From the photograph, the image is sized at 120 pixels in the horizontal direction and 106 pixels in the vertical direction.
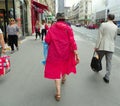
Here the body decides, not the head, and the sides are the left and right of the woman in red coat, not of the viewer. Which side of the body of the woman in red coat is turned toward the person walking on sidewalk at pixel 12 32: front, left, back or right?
front

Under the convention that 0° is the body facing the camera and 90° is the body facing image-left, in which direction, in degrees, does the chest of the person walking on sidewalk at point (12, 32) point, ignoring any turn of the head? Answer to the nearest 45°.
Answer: approximately 0°

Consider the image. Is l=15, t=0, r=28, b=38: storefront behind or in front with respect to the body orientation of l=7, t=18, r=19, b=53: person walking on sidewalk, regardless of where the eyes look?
behind

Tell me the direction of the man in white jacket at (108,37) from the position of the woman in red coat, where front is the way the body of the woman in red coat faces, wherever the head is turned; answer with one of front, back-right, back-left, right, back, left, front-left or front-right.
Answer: front-right

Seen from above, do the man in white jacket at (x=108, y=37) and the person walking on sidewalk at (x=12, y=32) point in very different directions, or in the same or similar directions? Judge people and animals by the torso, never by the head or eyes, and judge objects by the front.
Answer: very different directions

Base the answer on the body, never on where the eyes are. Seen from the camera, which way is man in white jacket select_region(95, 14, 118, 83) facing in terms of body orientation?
away from the camera

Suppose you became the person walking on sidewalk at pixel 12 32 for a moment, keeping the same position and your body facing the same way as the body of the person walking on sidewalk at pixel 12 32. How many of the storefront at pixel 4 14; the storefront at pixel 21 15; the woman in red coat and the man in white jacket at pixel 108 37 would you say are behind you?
2

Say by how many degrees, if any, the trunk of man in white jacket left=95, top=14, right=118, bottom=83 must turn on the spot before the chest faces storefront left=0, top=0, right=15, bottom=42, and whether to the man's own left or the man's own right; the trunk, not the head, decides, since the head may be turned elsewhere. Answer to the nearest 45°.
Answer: approximately 45° to the man's own left

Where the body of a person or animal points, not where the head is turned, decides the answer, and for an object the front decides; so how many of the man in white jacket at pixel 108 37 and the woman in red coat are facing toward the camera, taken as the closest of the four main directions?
0

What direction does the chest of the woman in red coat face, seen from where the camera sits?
away from the camera

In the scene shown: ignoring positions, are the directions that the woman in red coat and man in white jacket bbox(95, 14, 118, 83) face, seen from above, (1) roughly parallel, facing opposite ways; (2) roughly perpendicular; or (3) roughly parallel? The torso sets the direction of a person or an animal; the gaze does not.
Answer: roughly parallel

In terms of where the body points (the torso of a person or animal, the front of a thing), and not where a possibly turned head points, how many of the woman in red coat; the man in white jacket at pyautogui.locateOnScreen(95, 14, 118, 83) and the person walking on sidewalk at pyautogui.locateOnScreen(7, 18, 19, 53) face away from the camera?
2

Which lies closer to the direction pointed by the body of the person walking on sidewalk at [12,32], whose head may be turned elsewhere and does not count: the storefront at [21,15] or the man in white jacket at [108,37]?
the man in white jacket

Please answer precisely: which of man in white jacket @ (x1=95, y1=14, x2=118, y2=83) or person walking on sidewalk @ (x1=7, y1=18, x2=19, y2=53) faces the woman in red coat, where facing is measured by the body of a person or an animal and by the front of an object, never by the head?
the person walking on sidewalk

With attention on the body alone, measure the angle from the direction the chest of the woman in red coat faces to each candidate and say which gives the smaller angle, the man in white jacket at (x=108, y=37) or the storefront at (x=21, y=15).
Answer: the storefront

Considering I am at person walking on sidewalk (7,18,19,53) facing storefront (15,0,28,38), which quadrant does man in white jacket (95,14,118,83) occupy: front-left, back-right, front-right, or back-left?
back-right

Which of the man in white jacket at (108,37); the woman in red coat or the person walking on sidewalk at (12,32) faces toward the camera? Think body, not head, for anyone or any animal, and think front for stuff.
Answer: the person walking on sidewalk
